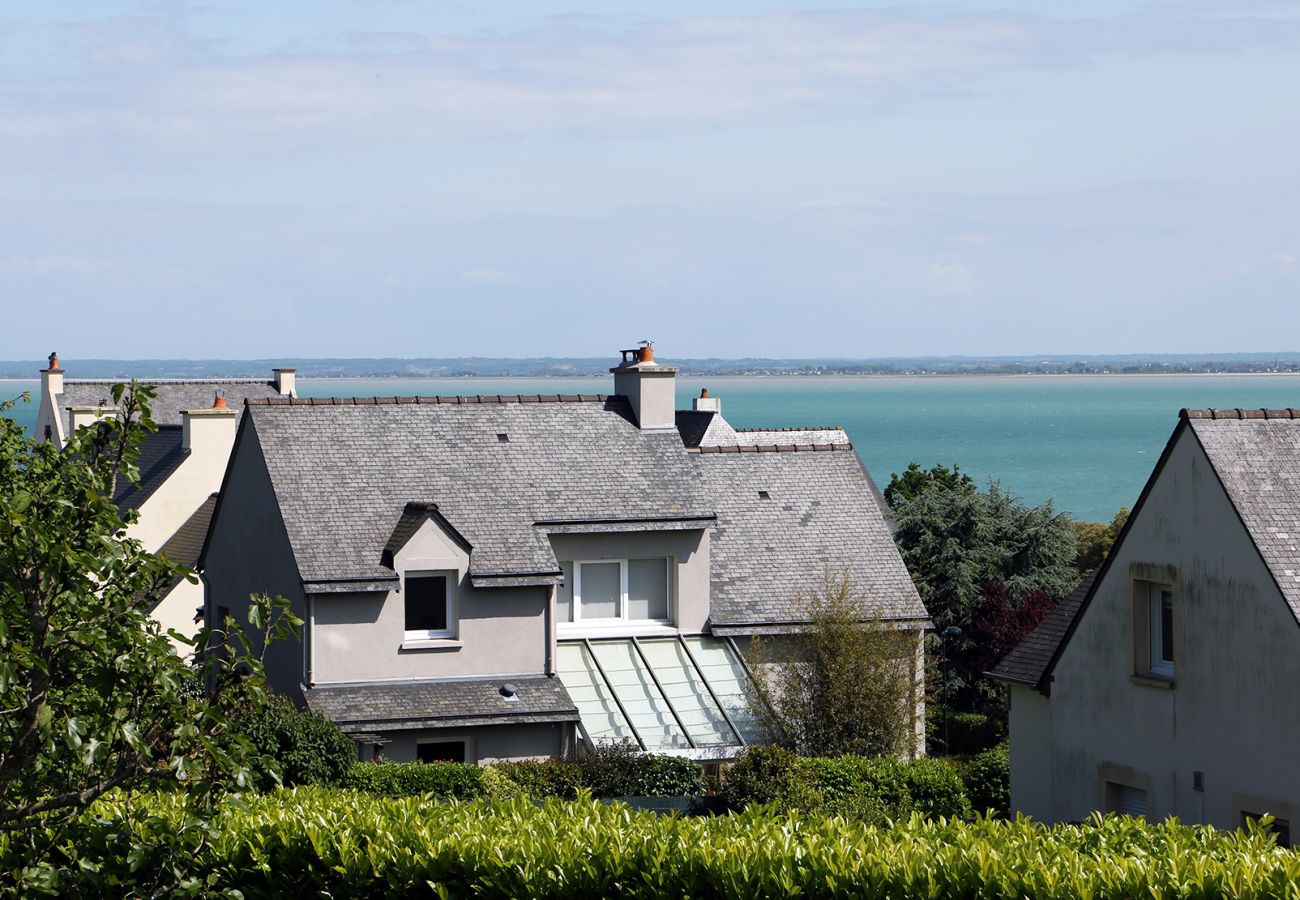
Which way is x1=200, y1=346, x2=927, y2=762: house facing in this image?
toward the camera

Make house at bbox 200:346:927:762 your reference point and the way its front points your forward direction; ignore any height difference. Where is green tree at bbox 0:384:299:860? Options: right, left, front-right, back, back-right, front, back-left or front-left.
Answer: front

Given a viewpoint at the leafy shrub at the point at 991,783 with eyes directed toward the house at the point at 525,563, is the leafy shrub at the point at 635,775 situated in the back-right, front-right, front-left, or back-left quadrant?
front-left

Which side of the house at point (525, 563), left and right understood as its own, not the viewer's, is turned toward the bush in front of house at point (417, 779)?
front

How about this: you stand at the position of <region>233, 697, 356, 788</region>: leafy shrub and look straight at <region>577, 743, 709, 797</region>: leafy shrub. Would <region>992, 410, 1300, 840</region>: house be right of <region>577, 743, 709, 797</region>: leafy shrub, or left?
right

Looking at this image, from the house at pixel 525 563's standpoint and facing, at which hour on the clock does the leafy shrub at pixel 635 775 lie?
The leafy shrub is roughly at 11 o'clock from the house.

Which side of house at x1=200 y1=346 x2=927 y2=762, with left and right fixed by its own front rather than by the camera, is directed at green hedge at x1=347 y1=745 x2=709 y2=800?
front

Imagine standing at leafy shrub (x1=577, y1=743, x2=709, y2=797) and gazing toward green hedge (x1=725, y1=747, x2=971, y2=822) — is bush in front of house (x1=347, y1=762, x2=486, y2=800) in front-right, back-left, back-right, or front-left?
back-right

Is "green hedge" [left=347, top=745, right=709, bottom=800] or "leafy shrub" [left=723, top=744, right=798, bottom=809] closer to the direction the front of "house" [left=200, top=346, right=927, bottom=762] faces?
the green hedge

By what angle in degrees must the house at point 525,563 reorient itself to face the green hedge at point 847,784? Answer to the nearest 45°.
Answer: approximately 45° to its left

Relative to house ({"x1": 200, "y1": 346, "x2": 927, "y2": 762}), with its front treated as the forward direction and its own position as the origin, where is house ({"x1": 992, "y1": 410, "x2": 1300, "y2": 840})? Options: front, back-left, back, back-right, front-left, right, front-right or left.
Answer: front-left
